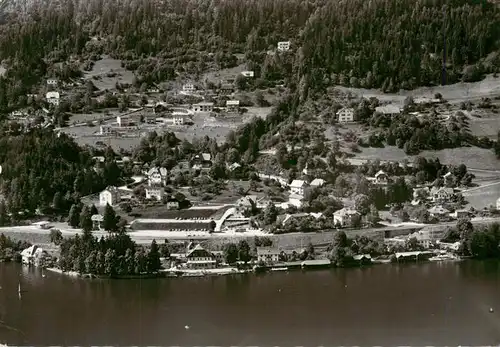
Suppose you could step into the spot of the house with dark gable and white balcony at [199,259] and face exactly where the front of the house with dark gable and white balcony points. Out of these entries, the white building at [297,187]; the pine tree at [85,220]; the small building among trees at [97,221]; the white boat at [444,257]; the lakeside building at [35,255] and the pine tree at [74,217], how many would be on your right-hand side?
4

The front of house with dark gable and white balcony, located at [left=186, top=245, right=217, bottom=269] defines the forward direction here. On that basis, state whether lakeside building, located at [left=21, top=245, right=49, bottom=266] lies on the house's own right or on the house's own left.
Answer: on the house's own right

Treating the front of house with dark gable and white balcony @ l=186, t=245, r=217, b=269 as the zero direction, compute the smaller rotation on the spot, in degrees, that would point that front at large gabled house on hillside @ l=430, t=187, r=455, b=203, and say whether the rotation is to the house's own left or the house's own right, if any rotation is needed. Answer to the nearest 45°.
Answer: approximately 90° to the house's own left

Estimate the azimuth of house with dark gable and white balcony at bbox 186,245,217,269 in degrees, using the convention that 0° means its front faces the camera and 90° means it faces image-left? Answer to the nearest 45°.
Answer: approximately 0°

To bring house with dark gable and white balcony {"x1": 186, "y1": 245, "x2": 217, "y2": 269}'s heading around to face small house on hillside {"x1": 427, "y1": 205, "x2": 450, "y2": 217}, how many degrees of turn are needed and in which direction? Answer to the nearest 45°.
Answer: approximately 90° to its left

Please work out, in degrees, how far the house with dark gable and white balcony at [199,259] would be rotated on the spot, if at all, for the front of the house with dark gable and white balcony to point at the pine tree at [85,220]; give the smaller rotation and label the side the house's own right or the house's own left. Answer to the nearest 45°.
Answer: approximately 90° to the house's own right

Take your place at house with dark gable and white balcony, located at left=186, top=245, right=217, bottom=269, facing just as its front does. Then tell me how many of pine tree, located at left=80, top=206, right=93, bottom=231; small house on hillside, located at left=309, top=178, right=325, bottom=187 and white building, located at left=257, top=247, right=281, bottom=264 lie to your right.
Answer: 1

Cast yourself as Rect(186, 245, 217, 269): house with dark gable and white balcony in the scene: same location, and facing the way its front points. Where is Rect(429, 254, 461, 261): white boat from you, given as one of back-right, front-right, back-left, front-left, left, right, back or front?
left

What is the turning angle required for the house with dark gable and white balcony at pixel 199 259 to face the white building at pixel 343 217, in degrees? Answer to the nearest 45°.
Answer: approximately 90° to its left

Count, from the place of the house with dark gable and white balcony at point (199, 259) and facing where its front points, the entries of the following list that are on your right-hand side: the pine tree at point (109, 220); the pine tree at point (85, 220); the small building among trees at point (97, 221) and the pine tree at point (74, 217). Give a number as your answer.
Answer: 4

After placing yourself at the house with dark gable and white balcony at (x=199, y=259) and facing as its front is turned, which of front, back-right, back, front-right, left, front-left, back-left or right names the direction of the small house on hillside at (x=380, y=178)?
left

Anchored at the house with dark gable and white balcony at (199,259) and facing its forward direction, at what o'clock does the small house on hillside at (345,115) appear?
The small house on hillside is roughly at 8 o'clock from the house with dark gable and white balcony.

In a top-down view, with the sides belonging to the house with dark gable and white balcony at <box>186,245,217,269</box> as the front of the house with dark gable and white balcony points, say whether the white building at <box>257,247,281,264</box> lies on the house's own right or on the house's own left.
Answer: on the house's own left
